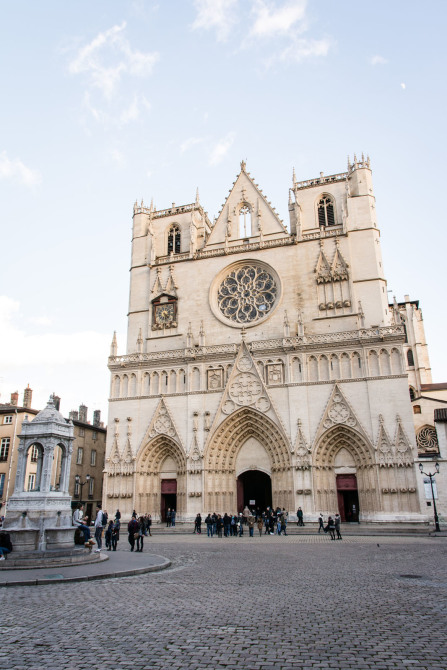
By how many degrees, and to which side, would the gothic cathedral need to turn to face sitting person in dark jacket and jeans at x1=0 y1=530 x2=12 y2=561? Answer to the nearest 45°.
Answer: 0° — it already faces them

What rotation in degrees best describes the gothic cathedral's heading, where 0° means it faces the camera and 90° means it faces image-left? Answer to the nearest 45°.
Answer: approximately 0°

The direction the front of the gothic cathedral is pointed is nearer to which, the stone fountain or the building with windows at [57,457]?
the stone fountain

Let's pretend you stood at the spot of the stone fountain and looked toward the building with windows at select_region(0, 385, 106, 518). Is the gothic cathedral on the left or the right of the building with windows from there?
right

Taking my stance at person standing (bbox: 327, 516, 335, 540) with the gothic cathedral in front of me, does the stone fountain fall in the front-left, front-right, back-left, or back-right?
back-left

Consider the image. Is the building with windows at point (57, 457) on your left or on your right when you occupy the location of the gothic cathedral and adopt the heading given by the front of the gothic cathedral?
on your right
